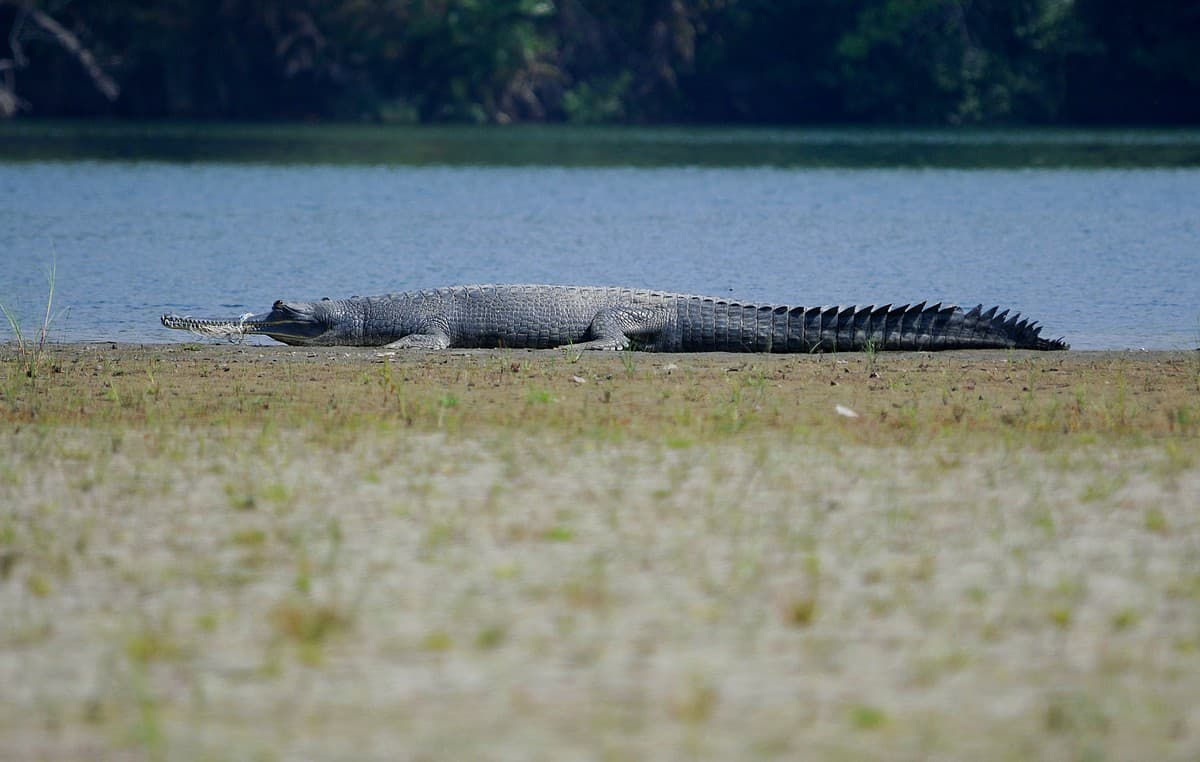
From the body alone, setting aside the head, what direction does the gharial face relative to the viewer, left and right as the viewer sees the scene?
facing to the left of the viewer
